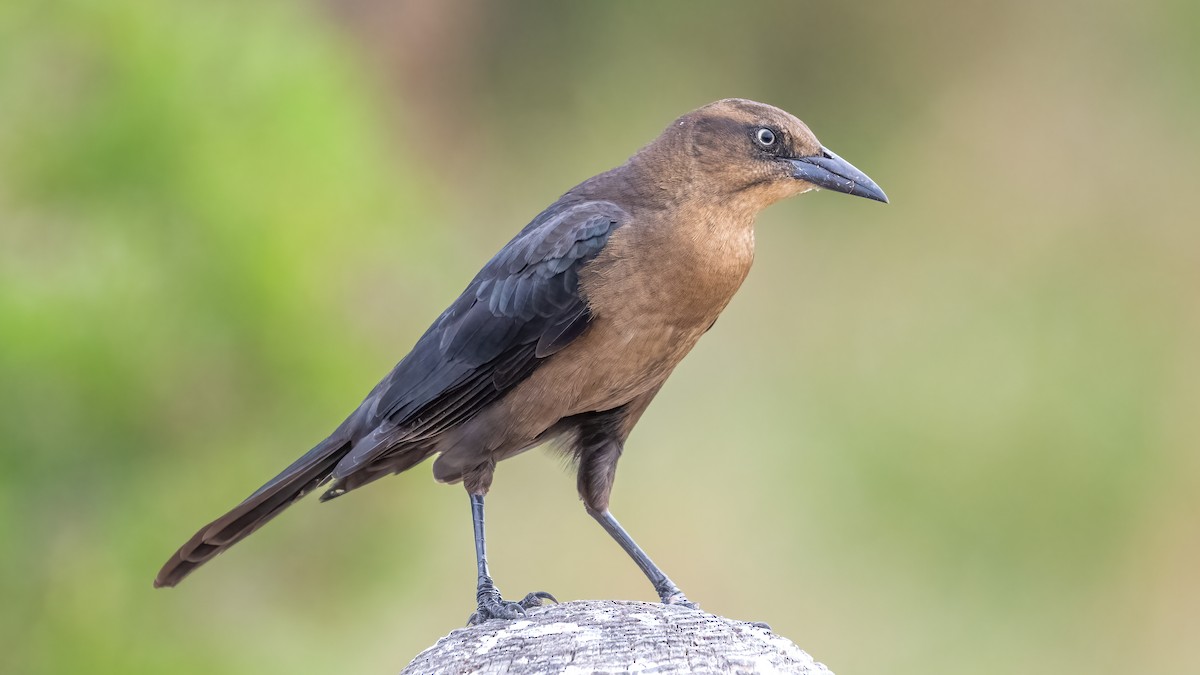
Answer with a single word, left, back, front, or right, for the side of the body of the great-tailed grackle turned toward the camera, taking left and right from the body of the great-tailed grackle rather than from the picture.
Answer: right
